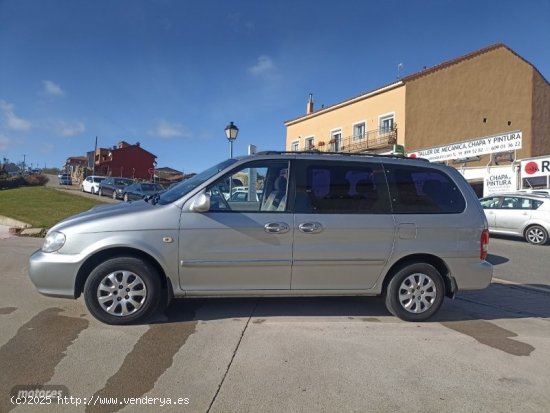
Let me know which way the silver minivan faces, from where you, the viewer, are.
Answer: facing to the left of the viewer

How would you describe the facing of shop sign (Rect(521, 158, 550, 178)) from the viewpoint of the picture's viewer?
facing the viewer

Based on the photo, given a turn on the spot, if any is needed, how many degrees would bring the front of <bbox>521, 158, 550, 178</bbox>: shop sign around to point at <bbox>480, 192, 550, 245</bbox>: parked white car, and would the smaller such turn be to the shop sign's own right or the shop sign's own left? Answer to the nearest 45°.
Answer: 0° — it already faces it

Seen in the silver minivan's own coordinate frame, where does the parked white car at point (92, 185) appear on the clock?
The parked white car is roughly at 2 o'clock from the silver minivan.

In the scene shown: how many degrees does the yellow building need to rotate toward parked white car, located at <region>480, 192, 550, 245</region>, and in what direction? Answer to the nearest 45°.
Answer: approximately 45° to its left

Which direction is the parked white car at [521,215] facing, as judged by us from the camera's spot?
facing to the left of the viewer

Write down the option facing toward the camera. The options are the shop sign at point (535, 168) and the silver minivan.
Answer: the shop sign

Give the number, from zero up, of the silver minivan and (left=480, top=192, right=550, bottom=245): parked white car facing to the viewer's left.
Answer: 2

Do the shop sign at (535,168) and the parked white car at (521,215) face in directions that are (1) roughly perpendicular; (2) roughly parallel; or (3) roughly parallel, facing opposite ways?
roughly perpendicular

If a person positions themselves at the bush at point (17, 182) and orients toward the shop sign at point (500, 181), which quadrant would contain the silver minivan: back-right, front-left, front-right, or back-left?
front-right

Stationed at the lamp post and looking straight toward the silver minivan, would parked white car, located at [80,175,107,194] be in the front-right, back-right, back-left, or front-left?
back-right
